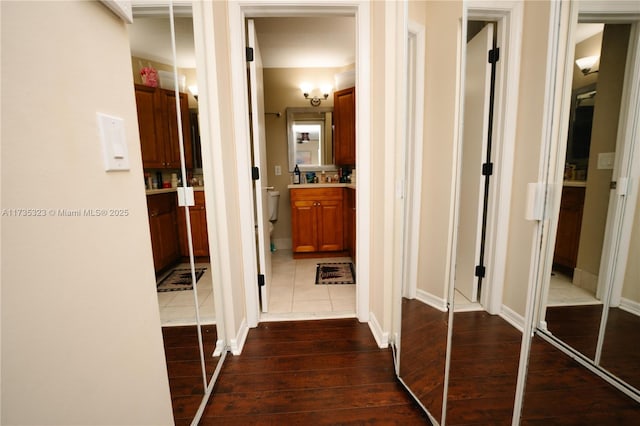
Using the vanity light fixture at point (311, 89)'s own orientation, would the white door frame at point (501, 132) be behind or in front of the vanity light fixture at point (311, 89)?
in front

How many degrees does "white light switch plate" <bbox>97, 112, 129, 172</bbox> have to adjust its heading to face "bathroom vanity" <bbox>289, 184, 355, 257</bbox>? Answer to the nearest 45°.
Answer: approximately 90° to its left

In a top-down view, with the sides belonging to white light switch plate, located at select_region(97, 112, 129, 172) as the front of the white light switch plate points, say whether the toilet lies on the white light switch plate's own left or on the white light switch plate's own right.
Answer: on the white light switch plate's own left

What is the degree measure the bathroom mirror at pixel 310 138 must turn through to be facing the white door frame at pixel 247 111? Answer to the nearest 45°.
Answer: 0° — it already faces it

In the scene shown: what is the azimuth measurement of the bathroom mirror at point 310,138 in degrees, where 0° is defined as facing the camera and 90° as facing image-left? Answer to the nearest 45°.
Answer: approximately 0°

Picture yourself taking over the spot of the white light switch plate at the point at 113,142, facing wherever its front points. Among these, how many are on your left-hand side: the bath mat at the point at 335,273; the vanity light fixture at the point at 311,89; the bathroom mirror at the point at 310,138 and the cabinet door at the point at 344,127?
4

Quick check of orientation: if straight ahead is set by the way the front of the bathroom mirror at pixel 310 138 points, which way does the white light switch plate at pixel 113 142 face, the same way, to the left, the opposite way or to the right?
to the left

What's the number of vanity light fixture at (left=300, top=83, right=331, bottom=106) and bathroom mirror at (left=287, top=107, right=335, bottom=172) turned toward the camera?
2

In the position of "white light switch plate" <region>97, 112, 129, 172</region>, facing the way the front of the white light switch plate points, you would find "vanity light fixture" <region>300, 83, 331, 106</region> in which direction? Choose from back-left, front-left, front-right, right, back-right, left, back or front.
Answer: left

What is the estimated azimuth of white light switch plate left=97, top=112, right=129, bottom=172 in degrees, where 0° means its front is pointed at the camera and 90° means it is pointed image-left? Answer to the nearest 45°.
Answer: approximately 315°
